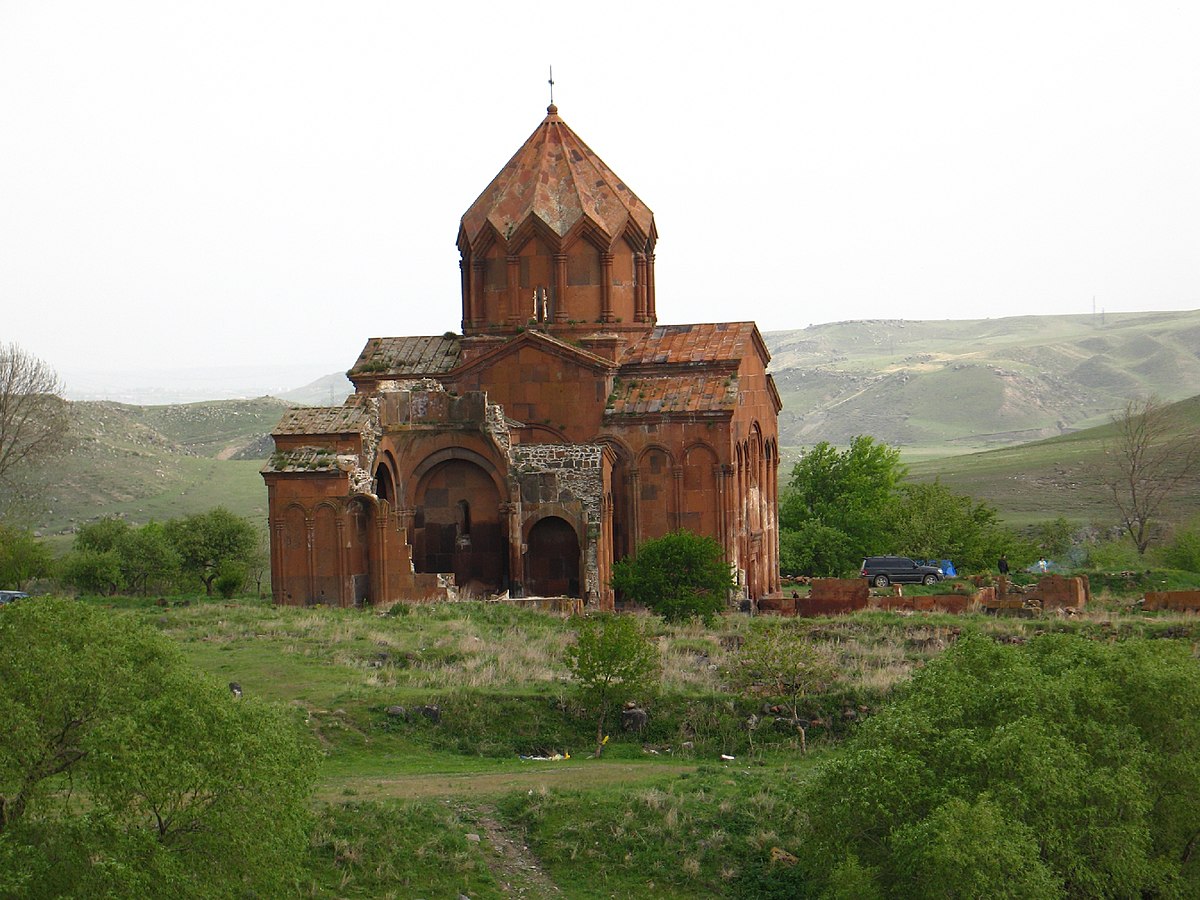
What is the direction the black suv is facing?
to the viewer's right
